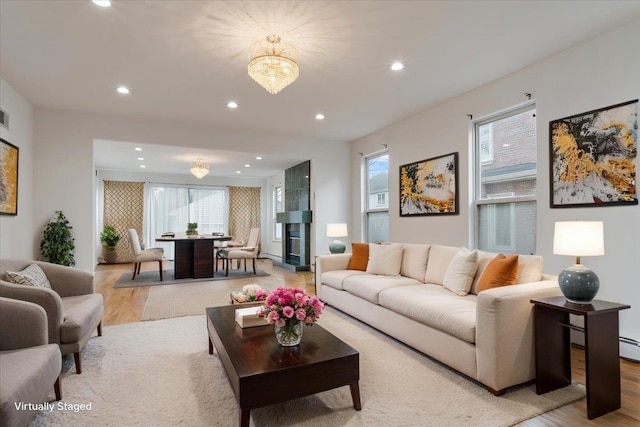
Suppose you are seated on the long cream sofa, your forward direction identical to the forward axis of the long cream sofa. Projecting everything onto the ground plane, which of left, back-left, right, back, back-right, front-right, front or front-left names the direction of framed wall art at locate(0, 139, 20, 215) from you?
front-right

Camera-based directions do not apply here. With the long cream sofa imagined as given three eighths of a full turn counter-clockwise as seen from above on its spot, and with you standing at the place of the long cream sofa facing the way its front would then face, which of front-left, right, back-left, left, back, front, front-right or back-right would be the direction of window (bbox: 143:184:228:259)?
back-left

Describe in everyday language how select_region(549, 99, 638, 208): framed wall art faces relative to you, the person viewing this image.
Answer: facing the viewer and to the left of the viewer

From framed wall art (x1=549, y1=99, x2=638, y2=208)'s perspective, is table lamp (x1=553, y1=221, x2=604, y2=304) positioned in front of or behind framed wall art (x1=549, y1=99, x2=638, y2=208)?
in front

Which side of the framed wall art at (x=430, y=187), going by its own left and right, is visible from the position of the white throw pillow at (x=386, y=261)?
front

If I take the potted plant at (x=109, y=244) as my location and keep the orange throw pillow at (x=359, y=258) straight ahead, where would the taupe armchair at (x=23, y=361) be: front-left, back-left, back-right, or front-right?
front-right

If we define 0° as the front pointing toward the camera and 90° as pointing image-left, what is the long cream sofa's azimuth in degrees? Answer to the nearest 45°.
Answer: approximately 45°

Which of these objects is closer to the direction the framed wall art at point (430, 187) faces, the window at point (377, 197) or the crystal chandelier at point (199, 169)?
the crystal chandelier

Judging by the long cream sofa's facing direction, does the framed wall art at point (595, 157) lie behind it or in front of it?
behind

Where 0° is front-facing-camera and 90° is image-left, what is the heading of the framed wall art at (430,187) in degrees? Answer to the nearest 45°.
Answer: approximately 45°

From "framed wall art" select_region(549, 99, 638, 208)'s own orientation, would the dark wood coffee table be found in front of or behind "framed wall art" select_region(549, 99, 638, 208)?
in front

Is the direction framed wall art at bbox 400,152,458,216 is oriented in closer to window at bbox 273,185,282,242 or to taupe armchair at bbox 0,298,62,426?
the taupe armchair

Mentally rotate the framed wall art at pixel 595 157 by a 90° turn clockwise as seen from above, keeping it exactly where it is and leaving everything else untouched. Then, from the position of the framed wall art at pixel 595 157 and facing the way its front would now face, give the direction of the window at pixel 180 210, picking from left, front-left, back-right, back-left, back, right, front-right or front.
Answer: front-left

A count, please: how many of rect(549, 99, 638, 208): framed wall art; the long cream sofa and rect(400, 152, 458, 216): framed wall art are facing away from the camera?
0

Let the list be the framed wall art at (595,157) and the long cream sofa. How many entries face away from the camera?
0

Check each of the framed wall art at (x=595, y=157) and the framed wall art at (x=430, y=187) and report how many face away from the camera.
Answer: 0

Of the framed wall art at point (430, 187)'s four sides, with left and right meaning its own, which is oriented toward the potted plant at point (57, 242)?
front
